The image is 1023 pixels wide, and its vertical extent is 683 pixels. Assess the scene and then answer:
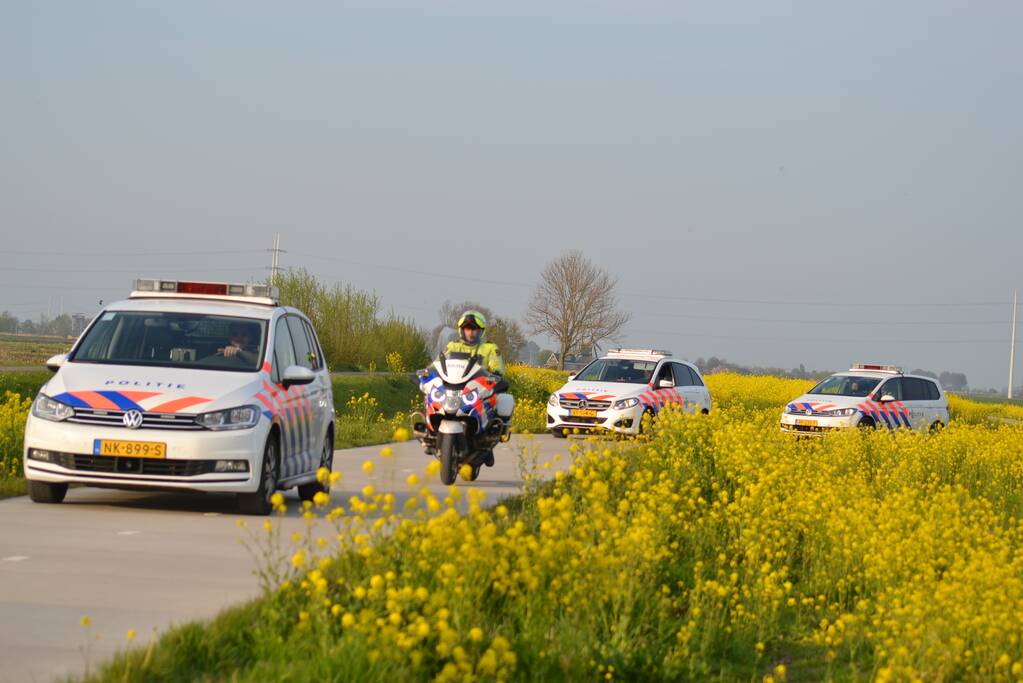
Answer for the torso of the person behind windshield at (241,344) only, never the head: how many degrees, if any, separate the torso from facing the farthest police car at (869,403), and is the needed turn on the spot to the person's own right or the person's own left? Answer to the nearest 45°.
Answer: approximately 180°

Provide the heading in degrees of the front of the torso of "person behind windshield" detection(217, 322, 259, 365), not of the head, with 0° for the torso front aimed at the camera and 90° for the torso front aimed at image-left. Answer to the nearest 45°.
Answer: approximately 45°

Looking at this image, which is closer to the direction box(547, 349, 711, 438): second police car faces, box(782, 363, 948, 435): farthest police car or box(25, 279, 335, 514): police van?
the police van

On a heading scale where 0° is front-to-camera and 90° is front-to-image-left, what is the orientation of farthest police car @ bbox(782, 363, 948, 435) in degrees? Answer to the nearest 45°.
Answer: approximately 45°

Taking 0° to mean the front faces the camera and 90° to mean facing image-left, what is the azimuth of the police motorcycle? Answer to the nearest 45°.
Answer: approximately 0°

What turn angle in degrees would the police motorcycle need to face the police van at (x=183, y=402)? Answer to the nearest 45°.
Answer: approximately 45° to its right

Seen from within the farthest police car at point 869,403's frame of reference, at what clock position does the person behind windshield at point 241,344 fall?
The person behind windshield is roughly at 11 o'clock from the farthest police car.
